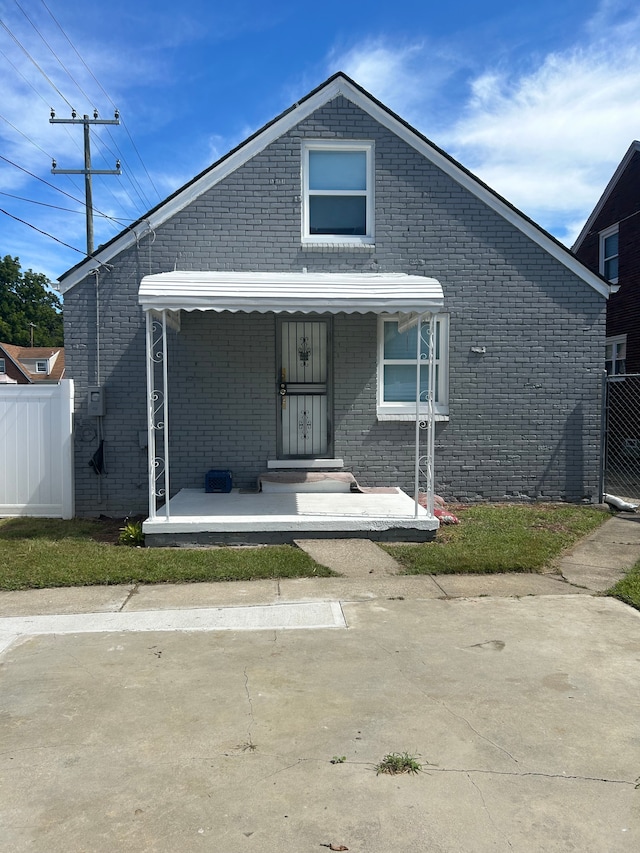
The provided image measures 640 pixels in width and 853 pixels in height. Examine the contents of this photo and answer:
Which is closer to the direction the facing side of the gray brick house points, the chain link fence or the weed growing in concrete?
the weed growing in concrete

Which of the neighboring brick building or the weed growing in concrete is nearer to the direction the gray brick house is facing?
the weed growing in concrete

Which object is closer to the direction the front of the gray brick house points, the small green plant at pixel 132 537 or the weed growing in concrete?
the weed growing in concrete

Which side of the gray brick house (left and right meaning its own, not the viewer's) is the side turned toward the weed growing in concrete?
front

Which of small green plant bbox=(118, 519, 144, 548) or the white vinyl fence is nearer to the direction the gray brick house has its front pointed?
the small green plant

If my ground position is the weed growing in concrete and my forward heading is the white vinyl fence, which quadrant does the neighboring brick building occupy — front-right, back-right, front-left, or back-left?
front-right

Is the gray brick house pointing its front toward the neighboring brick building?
no

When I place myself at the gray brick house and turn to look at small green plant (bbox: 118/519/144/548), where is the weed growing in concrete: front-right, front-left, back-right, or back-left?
front-left

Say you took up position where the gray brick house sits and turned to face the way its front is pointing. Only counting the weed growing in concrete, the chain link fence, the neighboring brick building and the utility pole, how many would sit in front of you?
1

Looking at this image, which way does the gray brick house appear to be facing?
toward the camera

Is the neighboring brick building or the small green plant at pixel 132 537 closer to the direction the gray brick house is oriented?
the small green plant

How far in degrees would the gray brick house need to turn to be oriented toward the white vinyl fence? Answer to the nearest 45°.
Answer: approximately 90° to its right

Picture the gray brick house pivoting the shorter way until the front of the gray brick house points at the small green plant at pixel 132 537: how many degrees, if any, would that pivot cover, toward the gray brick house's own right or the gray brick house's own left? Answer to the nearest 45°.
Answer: approximately 45° to the gray brick house's own right

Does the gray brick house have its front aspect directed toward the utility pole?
no

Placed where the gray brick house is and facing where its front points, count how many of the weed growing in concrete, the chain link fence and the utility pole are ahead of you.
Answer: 1

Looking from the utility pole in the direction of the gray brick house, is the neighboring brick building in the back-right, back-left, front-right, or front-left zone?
front-left

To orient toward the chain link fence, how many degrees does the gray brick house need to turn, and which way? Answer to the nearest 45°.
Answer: approximately 135° to its left
